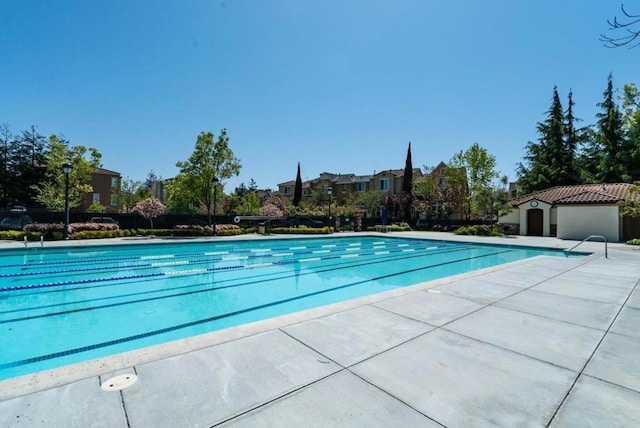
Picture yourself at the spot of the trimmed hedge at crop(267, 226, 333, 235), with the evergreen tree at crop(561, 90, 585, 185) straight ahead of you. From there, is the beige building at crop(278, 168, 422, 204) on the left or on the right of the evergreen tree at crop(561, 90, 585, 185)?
left

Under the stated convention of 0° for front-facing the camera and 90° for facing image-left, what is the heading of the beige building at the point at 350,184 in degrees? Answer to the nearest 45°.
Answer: approximately 0°

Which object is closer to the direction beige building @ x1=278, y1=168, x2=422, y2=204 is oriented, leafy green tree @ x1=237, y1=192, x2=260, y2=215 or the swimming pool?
the swimming pool

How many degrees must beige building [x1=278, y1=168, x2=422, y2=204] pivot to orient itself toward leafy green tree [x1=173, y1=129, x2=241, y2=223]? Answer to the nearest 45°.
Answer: approximately 45° to its right

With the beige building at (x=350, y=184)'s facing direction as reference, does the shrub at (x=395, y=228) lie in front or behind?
in front

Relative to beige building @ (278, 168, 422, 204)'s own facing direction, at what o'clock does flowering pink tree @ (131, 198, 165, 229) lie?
The flowering pink tree is roughly at 1 o'clock from the beige building.

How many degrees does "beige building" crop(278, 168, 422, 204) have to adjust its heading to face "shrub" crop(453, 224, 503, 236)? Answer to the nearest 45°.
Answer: approximately 45° to its left

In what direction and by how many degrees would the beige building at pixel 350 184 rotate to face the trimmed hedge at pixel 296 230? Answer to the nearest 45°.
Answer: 0° — it already faces it

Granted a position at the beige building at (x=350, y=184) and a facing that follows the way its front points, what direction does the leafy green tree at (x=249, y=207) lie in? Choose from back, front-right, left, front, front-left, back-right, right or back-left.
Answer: front-right

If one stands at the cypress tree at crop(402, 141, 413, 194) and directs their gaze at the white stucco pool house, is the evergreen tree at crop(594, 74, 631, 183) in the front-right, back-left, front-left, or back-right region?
front-left

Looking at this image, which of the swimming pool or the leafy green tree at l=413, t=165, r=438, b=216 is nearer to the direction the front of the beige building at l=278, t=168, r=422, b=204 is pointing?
the swimming pool

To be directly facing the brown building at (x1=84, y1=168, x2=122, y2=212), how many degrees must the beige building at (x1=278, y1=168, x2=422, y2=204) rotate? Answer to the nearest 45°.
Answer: approximately 90° to its right

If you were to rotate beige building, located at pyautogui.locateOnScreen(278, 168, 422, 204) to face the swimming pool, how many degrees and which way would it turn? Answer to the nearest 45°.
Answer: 0° — it already faces it

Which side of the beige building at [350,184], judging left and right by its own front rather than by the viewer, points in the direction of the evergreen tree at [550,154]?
left

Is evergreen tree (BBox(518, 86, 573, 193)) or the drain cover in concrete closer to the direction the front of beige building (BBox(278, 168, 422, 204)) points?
the drain cover in concrete

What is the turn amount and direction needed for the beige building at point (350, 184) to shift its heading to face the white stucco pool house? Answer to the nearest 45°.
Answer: approximately 45° to its left
